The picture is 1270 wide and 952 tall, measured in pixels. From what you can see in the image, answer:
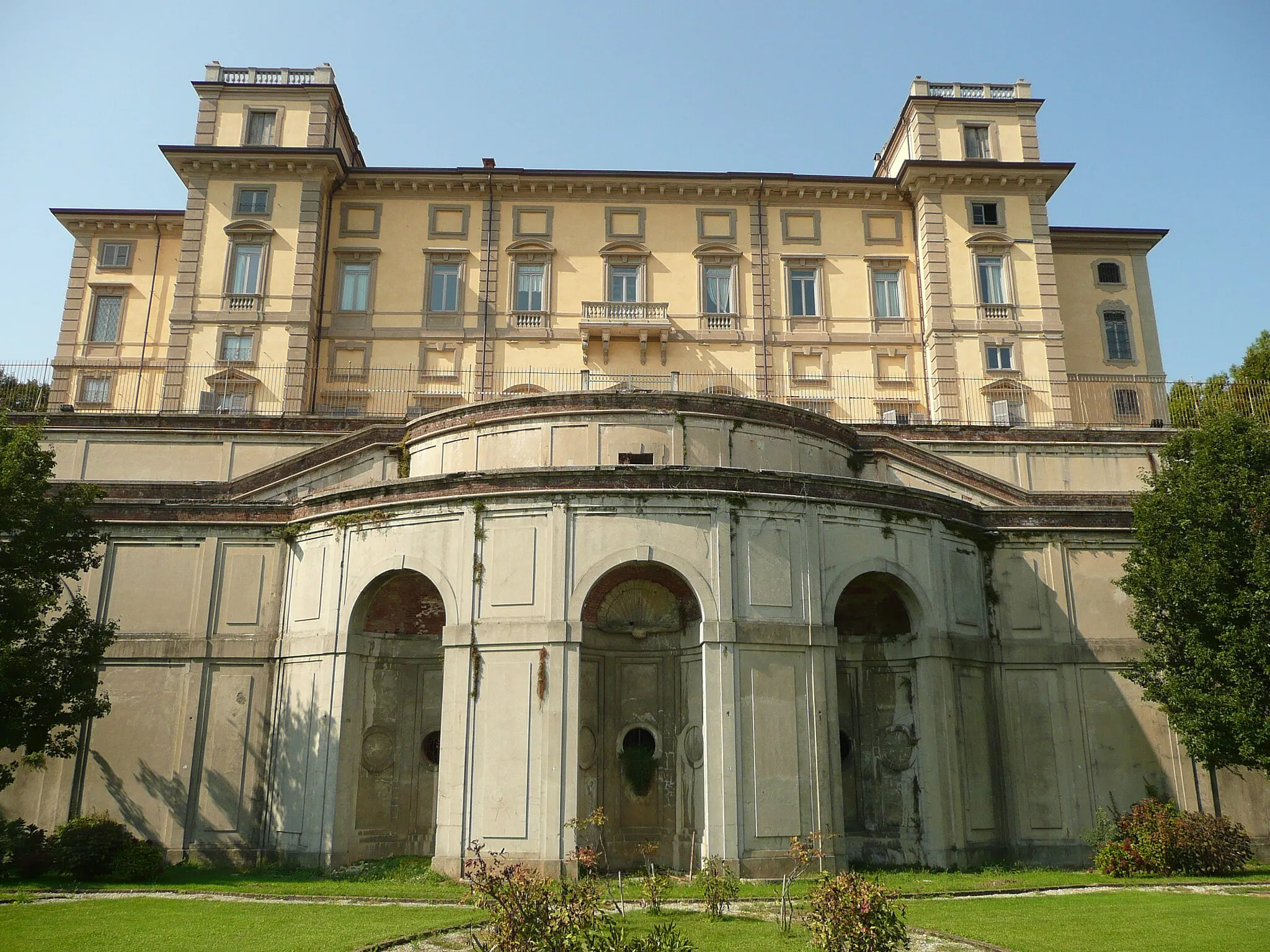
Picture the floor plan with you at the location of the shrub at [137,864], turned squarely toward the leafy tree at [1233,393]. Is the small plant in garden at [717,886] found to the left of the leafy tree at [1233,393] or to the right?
right

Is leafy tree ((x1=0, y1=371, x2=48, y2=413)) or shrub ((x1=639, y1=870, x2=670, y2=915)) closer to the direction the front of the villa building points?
the shrub

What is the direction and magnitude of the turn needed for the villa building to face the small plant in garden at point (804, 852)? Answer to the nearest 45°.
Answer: approximately 45° to its left

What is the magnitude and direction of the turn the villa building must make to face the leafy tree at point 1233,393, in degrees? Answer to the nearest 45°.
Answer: approximately 135° to its left

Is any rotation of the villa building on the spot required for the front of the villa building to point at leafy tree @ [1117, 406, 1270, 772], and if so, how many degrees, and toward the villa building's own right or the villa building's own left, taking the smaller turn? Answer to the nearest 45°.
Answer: approximately 90° to the villa building's own left

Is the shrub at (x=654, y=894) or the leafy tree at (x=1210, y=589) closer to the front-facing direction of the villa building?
the shrub

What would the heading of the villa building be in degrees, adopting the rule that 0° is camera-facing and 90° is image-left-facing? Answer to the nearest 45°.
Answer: approximately 0°

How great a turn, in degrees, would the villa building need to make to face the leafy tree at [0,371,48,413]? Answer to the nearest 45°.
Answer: approximately 135° to its right

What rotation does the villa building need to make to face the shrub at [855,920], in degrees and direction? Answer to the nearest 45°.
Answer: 0° — it already faces it

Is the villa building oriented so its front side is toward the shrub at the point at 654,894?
yes
